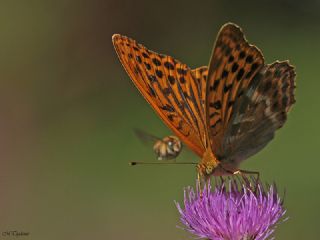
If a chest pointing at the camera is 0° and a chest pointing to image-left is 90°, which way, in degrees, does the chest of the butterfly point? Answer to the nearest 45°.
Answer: approximately 45°
